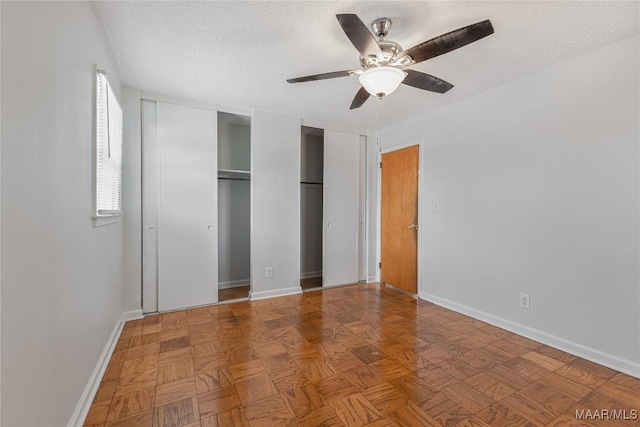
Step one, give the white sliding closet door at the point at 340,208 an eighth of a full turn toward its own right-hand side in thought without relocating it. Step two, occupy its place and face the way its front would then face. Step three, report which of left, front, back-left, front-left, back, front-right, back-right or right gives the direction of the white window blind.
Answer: front-right

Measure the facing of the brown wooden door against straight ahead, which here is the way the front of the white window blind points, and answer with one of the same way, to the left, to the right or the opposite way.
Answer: the opposite way

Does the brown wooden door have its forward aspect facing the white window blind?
yes

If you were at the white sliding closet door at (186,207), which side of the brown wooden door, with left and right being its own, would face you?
front

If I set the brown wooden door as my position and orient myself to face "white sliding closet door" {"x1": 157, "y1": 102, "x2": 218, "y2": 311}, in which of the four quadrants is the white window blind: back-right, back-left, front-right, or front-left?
front-left

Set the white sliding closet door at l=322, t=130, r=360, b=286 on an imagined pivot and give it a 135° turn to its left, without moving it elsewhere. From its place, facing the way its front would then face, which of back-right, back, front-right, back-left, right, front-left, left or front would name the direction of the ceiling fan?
back

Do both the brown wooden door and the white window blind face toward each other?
yes

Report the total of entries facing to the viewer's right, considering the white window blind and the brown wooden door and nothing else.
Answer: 1

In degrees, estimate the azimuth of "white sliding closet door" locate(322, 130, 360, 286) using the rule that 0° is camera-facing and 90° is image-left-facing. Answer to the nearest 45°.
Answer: approximately 315°

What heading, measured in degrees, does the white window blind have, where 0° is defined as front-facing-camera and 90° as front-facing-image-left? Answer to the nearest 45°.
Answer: approximately 270°

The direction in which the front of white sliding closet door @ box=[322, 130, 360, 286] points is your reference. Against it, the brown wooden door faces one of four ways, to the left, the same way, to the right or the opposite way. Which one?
to the right

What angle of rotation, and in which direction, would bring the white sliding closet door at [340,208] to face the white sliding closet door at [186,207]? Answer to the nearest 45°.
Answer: approximately 90° to its right

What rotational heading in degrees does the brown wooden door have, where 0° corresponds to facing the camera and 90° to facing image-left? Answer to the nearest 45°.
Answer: approximately 45°

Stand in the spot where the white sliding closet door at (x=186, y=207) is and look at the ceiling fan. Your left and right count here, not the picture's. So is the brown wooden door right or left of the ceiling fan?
left

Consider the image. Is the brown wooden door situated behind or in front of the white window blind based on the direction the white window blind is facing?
in front
